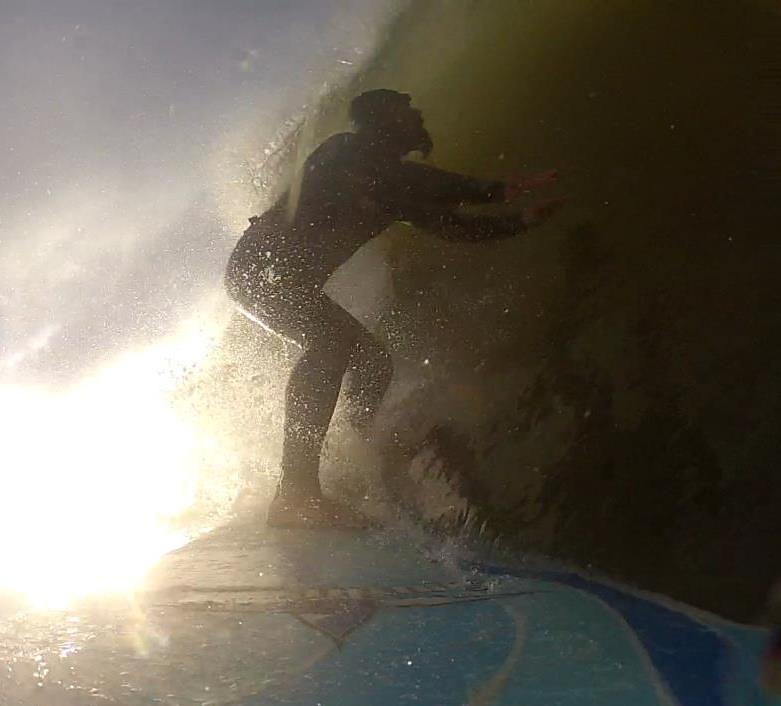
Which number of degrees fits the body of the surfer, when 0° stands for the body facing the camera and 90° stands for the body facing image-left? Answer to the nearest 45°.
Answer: approximately 270°

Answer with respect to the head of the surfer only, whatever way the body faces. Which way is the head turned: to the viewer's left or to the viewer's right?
to the viewer's right
